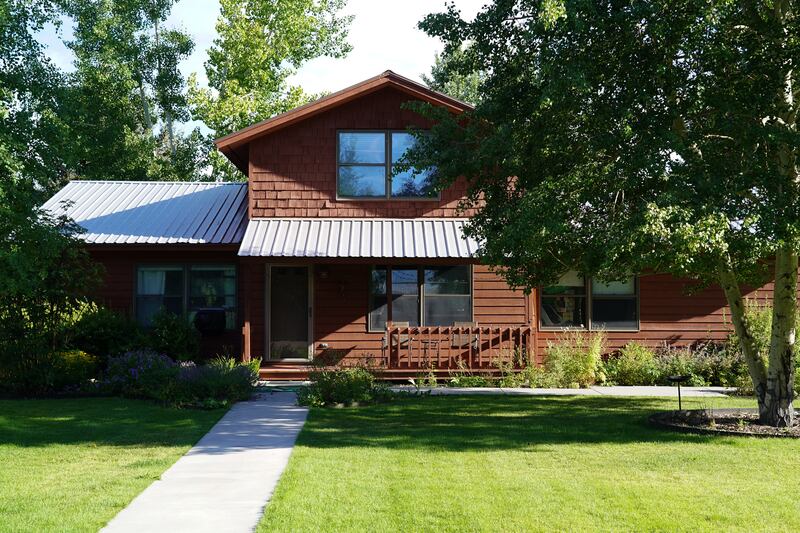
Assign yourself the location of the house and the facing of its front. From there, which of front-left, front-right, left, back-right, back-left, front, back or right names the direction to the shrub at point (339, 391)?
front

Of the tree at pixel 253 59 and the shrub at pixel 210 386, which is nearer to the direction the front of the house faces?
the shrub

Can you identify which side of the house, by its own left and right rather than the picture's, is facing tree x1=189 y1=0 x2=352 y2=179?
back

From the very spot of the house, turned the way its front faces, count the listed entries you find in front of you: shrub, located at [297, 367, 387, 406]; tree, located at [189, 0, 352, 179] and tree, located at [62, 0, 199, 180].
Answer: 1

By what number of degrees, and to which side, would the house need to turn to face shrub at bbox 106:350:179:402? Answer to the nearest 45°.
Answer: approximately 45° to its right

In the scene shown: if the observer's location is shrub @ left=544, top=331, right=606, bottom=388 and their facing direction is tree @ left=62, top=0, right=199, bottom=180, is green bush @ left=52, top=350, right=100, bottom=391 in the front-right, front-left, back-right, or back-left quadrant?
front-left

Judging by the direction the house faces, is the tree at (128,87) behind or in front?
behind

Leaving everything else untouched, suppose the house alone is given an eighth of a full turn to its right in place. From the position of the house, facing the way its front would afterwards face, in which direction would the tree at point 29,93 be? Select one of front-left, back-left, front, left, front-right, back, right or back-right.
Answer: front

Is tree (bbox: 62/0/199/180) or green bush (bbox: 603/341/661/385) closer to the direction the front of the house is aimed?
the green bush

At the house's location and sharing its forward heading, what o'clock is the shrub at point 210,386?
The shrub is roughly at 1 o'clock from the house.

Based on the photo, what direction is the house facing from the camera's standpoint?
toward the camera

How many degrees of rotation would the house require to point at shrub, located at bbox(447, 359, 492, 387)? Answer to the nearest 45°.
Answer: approximately 45° to its left
